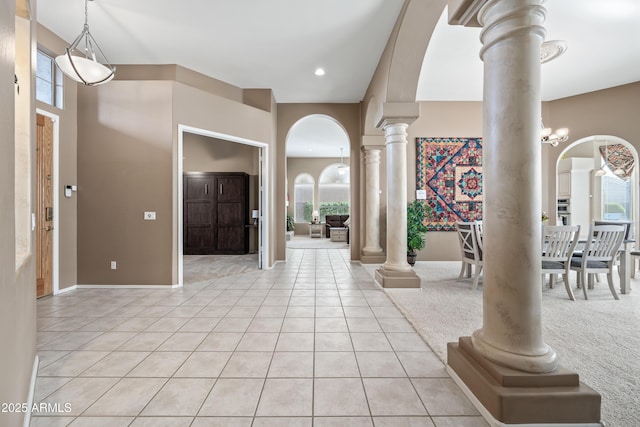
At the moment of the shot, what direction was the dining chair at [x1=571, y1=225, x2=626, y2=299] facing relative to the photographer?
facing away from the viewer and to the left of the viewer

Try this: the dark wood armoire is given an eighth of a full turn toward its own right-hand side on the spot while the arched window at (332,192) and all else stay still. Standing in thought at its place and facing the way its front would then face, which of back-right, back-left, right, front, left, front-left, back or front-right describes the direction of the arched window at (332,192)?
back

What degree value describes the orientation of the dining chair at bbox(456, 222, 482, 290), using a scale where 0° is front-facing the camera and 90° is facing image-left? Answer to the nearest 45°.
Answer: approximately 225°

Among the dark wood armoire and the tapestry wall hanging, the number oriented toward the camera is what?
2

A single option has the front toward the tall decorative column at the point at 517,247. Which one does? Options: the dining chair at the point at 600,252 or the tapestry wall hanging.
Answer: the tapestry wall hanging

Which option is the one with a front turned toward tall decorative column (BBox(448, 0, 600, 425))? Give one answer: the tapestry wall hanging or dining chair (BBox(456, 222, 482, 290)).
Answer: the tapestry wall hanging

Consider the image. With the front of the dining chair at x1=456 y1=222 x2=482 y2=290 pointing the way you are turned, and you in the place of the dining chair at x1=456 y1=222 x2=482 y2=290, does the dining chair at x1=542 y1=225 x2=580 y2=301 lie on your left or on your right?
on your right

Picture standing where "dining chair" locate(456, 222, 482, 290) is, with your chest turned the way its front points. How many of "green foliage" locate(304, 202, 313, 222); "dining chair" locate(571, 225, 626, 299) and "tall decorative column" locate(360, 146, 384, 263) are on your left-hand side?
2

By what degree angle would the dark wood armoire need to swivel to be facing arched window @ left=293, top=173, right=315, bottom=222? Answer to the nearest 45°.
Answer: approximately 135° to its left

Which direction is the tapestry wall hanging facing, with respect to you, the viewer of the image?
facing the viewer

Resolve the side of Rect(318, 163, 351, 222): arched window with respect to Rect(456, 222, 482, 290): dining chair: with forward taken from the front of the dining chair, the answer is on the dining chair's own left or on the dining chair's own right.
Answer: on the dining chair's own left

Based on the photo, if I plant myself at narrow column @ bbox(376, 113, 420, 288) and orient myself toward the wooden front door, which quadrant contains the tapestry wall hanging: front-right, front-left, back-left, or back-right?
back-right

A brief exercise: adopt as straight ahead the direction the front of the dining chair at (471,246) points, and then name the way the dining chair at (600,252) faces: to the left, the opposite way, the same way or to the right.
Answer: to the left

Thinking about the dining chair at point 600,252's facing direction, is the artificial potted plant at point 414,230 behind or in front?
in front

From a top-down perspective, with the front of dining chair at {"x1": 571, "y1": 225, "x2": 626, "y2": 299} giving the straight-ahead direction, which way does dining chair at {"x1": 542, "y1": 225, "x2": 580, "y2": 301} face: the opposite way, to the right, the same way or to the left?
the same way

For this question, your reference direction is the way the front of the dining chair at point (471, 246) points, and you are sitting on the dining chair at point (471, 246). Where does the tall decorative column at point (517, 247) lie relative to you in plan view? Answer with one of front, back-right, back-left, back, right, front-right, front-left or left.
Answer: back-right

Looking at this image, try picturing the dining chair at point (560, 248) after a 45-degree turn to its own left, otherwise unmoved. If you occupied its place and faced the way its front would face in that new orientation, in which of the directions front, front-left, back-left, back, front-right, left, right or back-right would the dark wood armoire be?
front

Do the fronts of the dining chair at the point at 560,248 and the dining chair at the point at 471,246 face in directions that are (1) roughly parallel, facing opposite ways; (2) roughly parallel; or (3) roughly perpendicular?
roughly perpendicular
